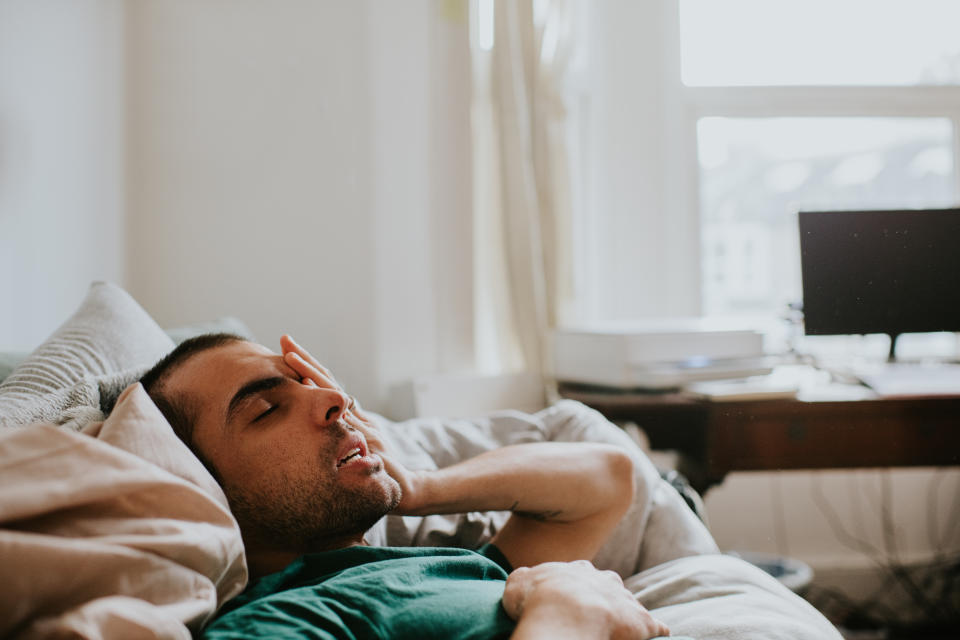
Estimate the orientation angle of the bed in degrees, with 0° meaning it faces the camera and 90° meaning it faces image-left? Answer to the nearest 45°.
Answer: approximately 270°

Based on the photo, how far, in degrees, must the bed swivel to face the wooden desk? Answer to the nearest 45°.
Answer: approximately 45° to its left

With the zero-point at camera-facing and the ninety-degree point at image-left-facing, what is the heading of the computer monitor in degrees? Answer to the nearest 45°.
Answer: approximately 0°

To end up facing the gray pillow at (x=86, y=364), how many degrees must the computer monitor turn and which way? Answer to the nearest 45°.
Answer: approximately 90° to its right

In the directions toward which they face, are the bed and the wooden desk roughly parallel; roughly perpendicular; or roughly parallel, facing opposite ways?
roughly perpendicular
